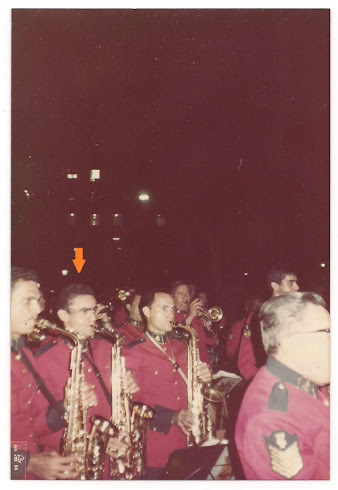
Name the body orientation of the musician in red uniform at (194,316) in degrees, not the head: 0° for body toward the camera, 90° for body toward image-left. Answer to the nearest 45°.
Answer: approximately 315°

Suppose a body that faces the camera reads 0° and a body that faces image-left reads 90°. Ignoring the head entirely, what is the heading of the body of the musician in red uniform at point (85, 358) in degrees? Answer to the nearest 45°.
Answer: approximately 315°
